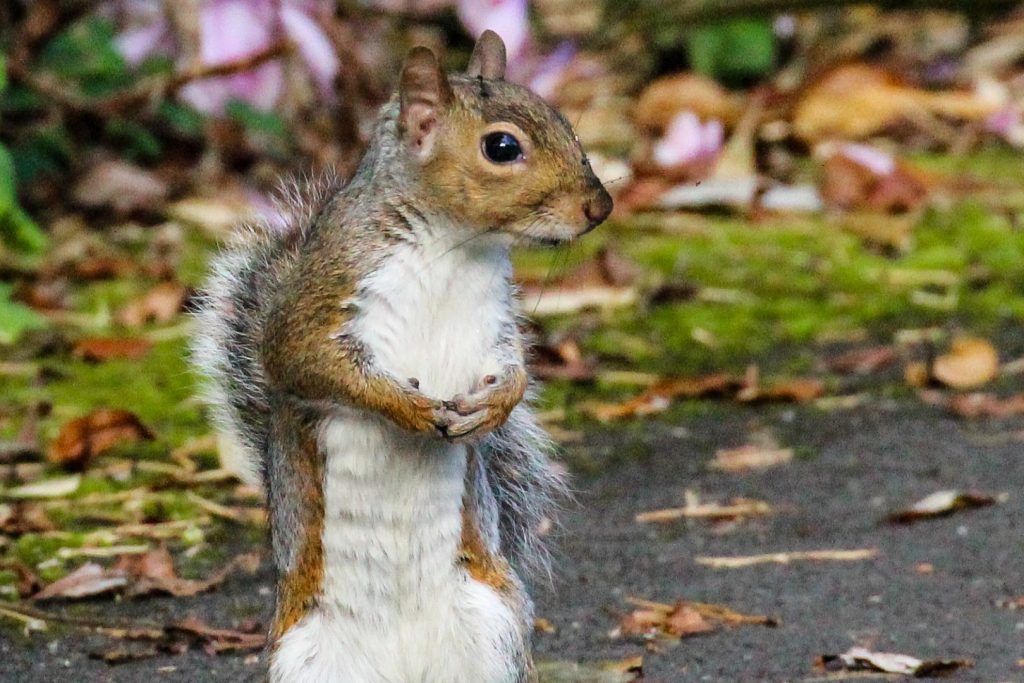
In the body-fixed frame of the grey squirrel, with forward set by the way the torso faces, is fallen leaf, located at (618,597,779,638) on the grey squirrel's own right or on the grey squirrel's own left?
on the grey squirrel's own left

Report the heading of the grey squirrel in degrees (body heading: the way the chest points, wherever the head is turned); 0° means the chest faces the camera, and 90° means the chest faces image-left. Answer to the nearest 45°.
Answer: approximately 315°

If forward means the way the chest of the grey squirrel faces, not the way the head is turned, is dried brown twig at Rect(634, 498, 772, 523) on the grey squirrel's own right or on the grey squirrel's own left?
on the grey squirrel's own left

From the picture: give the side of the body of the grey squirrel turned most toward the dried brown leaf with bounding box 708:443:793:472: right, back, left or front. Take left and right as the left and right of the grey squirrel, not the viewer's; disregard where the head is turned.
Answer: left

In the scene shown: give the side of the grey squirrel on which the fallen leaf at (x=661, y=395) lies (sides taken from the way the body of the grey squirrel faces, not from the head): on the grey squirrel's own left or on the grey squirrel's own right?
on the grey squirrel's own left

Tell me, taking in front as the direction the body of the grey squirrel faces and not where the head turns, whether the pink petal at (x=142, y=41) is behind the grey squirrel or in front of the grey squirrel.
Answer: behind

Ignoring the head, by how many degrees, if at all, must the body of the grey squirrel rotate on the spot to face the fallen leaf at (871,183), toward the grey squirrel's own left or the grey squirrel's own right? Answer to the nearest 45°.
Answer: approximately 90° to the grey squirrel's own left

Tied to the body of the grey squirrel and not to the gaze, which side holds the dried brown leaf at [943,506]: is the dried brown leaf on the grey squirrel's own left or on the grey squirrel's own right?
on the grey squirrel's own left
